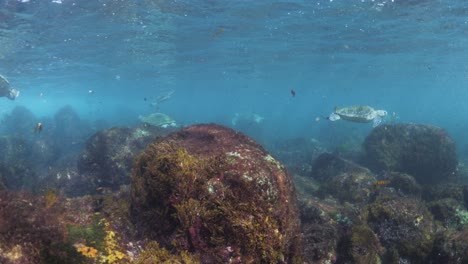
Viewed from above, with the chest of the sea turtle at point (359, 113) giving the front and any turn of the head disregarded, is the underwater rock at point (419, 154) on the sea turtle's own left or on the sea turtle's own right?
on the sea turtle's own left

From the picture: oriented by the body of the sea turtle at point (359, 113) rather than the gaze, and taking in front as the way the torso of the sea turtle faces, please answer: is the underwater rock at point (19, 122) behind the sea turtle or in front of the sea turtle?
behind

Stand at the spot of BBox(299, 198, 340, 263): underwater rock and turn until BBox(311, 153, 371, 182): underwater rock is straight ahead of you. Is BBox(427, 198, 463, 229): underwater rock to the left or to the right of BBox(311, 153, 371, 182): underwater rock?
right

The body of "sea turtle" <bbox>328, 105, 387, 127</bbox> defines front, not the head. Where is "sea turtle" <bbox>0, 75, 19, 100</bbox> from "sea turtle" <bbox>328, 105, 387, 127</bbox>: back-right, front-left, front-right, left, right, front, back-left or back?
back

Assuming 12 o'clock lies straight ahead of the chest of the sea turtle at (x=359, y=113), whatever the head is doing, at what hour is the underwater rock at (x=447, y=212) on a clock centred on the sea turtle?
The underwater rock is roughly at 2 o'clock from the sea turtle.

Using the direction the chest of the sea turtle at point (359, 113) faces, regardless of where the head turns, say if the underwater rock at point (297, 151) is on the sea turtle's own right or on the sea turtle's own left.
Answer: on the sea turtle's own left

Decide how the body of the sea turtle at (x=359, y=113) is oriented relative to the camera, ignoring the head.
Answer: to the viewer's right

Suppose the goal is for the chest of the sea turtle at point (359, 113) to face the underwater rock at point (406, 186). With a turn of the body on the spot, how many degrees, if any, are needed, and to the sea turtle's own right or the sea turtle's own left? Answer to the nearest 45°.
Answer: approximately 45° to the sea turtle's own right
